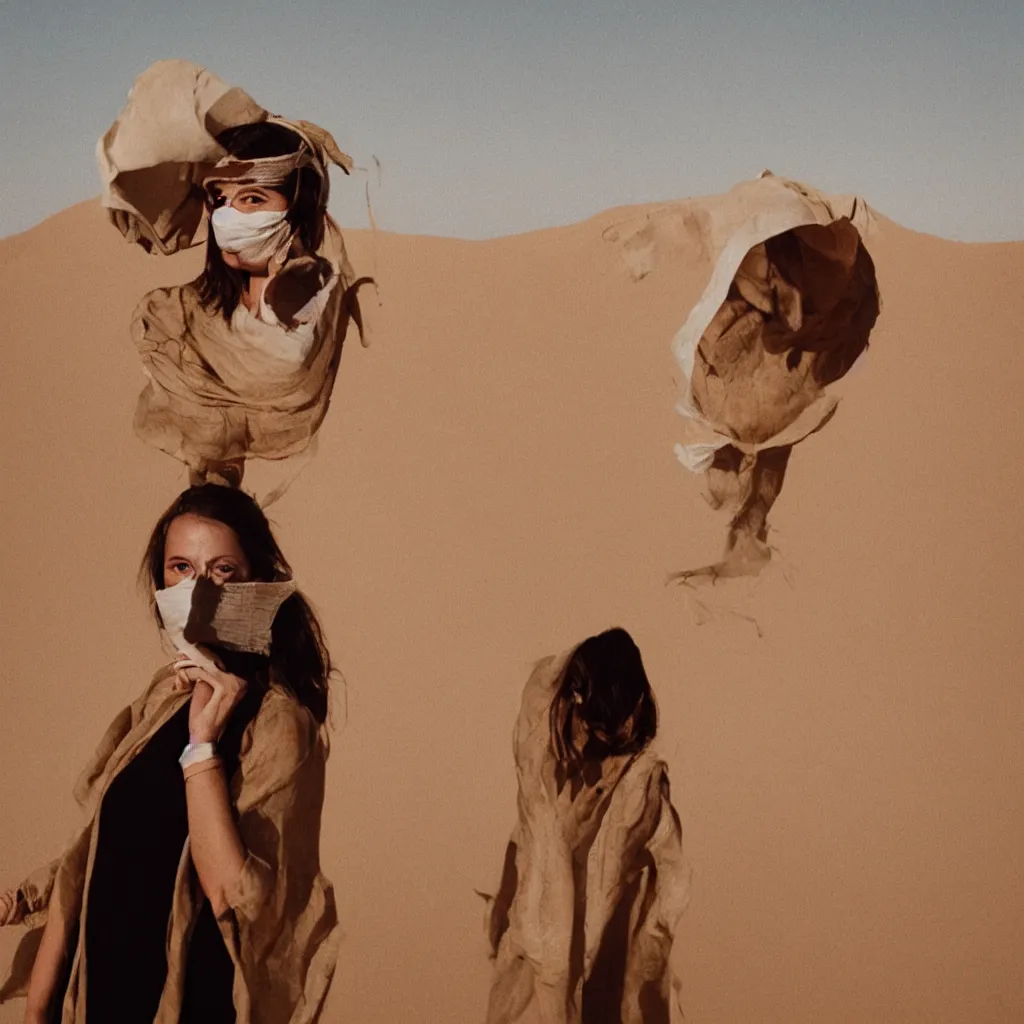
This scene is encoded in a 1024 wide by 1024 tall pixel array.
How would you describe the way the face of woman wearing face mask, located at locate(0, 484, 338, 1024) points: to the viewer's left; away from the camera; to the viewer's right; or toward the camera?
toward the camera

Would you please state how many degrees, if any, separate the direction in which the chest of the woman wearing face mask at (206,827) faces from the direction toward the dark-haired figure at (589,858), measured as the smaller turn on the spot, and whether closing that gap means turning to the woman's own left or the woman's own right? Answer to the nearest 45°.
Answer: approximately 135° to the woman's own left

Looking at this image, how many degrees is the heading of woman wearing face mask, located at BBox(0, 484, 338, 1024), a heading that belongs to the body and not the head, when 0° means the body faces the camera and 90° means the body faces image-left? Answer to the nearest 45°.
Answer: approximately 45°
